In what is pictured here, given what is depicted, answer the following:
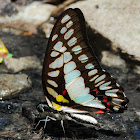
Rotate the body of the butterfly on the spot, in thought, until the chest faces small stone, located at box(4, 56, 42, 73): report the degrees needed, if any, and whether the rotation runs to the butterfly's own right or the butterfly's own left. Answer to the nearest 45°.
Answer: approximately 45° to the butterfly's own right

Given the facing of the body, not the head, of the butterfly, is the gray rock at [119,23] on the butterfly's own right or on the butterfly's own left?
on the butterfly's own right

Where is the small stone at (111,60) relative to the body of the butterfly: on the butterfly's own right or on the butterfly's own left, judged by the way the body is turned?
on the butterfly's own right

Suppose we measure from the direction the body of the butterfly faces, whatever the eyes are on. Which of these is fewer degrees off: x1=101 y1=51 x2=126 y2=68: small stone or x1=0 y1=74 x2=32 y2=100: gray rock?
the gray rock

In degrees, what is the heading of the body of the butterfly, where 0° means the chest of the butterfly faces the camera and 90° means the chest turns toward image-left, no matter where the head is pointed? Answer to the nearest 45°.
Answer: approximately 90°

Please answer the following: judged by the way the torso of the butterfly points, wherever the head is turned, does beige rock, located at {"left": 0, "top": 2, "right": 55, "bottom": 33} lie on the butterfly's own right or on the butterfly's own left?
on the butterfly's own right

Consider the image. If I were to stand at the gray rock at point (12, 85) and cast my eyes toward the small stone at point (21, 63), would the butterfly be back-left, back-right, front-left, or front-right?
back-right

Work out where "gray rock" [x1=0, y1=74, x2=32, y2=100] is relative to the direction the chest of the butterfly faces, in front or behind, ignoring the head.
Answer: in front
